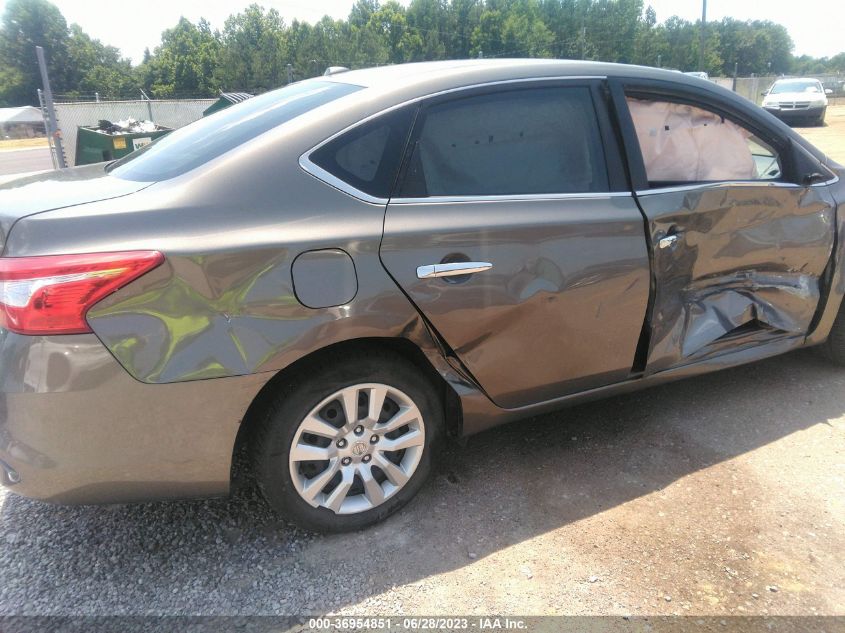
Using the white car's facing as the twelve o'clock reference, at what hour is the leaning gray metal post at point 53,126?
The leaning gray metal post is roughly at 1 o'clock from the white car.

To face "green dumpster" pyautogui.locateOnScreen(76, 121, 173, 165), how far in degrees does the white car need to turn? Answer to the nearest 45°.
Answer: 0° — it already faces it

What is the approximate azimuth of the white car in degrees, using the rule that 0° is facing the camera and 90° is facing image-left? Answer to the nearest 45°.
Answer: approximately 0°

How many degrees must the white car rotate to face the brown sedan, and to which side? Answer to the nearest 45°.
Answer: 0° — it already faces it

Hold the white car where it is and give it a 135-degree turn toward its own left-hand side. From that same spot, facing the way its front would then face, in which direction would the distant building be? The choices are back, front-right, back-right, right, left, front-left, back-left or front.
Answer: back-left
